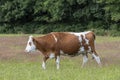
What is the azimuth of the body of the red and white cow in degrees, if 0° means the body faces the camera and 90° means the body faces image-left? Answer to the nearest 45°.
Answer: approximately 90°
